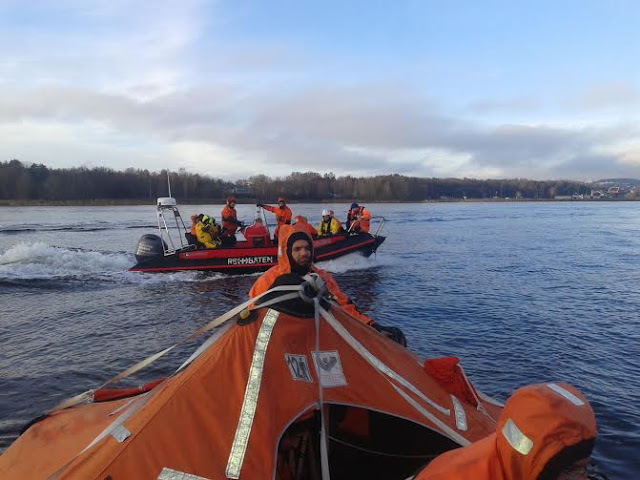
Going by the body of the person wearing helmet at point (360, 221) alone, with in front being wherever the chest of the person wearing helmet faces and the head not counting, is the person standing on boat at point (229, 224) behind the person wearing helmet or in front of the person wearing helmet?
in front

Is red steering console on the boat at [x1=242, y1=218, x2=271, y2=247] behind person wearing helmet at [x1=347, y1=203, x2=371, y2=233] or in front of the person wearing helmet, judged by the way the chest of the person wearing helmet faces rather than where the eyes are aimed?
in front

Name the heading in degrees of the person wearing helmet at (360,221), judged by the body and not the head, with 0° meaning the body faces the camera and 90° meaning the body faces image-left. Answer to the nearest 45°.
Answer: approximately 90°
